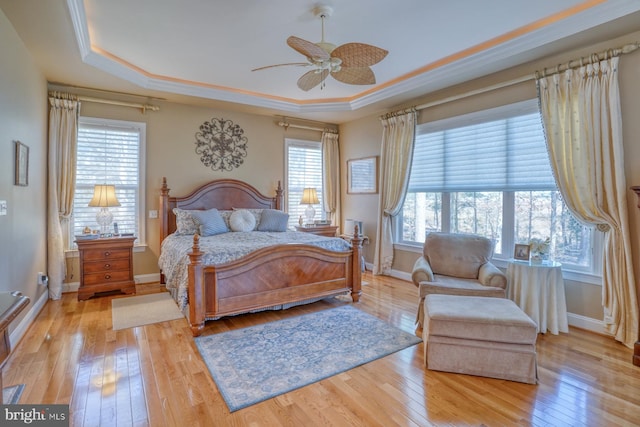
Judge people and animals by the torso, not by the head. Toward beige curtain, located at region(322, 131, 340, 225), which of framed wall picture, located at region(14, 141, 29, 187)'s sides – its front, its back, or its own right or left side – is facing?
front

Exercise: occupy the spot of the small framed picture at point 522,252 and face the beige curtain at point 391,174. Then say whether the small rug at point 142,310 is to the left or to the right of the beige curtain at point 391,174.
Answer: left

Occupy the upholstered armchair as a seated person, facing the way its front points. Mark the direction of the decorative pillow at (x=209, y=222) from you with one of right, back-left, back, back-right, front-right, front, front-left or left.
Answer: right

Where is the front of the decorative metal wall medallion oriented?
toward the camera

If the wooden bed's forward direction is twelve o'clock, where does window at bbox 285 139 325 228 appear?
The window is roughly at 8 o'clock from the wooden bed.

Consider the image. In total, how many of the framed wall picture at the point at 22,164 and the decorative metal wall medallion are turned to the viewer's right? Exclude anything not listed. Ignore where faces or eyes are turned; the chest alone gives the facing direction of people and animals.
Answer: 1

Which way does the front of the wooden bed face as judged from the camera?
facing the viewer and to the right of the viewer

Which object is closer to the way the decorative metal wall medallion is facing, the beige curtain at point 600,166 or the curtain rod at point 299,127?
the beige curtain

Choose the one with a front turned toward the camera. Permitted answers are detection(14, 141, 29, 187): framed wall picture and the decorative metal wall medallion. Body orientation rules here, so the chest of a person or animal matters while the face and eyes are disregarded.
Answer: the decorative metal wall medallion

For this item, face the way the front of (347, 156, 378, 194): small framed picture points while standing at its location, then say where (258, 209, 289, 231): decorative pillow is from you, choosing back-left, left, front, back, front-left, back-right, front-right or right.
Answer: front

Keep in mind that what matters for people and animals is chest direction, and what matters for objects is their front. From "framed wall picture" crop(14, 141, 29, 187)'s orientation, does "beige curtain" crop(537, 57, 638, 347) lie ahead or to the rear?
ahead

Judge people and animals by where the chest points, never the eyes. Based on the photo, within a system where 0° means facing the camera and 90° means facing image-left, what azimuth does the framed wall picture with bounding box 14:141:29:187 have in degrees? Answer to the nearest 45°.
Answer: approximately 270°

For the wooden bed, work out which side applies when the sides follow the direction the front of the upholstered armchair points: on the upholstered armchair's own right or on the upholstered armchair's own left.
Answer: on the upholstered armchair's own right

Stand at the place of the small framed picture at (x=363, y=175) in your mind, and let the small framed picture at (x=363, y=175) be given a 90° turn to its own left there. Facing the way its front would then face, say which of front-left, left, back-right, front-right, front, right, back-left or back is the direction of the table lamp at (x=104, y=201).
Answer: right

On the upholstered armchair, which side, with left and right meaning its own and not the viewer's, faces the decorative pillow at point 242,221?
right

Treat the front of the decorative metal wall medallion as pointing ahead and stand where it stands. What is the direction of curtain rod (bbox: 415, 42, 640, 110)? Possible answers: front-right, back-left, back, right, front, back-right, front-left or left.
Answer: front-left

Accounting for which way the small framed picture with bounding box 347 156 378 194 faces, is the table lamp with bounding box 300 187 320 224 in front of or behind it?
in front
